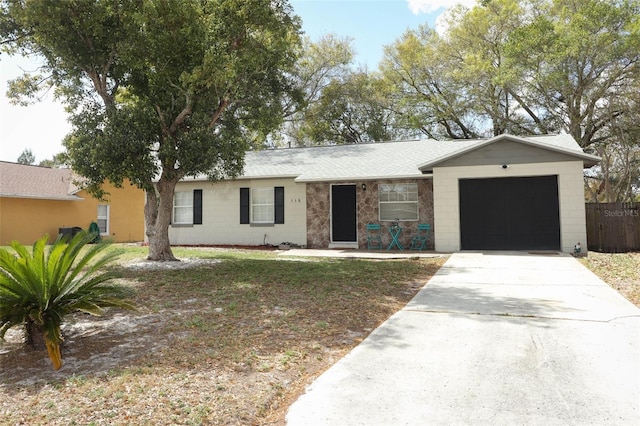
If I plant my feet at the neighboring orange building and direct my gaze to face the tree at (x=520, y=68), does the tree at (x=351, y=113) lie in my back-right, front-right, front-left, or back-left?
front-left

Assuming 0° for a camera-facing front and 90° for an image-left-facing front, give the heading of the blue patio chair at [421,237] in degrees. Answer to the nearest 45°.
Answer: approximately 45°

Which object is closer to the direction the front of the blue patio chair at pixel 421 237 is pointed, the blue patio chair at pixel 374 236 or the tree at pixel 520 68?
the blue patio chair

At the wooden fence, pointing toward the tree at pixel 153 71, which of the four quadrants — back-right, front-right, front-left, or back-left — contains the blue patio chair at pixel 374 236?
front-right

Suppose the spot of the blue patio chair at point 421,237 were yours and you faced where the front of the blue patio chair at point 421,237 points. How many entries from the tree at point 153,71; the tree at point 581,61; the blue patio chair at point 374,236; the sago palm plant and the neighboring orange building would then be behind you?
1

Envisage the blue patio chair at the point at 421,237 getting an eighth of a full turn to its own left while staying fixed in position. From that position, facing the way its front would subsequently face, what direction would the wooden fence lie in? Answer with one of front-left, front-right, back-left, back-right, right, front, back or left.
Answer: left

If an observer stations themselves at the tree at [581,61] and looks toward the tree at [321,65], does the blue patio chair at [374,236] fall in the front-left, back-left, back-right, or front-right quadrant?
front-left

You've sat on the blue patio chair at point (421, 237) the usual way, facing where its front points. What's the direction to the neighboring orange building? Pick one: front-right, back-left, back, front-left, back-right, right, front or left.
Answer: front-right

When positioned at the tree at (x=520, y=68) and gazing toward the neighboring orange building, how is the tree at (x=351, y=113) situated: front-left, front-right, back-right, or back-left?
front-right

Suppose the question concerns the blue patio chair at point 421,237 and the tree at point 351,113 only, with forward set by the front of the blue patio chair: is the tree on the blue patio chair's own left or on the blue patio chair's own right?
on the blue patio chair's own right

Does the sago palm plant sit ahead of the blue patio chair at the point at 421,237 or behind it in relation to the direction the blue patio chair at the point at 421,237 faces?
ahead

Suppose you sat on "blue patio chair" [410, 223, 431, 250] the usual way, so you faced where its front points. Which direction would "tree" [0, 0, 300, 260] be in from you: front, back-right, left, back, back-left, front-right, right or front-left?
front

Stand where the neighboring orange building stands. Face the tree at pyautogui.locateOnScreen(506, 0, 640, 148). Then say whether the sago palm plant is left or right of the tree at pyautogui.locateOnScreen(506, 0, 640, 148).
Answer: right

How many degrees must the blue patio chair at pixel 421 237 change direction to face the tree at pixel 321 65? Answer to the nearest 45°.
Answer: approximately 90° to its right
